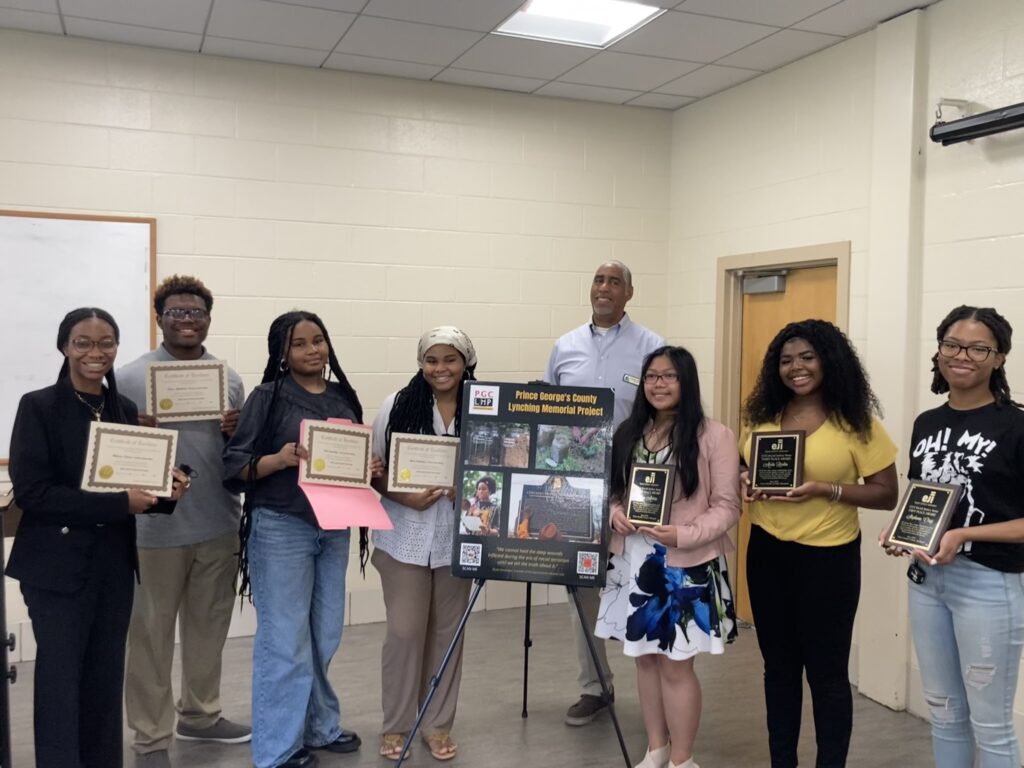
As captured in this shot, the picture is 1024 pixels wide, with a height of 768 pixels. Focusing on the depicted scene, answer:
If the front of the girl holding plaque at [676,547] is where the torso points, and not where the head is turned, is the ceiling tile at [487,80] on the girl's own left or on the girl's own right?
on the girl's own right

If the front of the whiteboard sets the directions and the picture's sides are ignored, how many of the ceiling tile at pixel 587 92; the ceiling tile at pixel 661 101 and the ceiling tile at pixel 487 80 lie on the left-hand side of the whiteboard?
3

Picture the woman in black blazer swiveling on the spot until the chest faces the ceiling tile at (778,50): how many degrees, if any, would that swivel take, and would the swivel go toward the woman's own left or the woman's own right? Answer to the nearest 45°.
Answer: approximately 45° to the woman's own left

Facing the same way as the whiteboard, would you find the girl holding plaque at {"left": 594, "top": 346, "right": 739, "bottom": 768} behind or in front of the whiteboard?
in front

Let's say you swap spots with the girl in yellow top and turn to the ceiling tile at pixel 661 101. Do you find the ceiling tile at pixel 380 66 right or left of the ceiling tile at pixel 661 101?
left

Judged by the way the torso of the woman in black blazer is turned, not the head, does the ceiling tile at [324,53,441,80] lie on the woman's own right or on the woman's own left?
on the woman's own left

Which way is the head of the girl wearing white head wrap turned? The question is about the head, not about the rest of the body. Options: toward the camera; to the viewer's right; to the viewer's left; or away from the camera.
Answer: toward the camera

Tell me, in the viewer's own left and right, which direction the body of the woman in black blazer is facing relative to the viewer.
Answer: facing the viewer and to the right of the viewer

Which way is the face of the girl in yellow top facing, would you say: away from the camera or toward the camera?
toward the camera

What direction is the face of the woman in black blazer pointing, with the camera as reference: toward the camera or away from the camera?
toward the camera

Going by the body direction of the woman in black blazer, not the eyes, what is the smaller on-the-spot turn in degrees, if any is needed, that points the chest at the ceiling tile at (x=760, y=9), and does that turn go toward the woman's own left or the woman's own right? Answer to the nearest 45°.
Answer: approximately 45° to the woman's own left

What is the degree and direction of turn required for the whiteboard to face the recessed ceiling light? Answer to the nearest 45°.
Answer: approximately 45° to its left

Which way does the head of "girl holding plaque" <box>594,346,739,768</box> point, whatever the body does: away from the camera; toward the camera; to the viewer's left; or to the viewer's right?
toward the camera

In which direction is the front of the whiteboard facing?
toward the camera

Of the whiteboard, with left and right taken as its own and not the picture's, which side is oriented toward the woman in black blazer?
front

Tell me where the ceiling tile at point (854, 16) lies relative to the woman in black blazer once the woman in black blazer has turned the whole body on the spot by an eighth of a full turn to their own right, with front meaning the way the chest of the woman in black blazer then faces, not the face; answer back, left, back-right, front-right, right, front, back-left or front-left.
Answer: left

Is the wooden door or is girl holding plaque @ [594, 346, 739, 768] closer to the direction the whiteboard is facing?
the girl holding plaque

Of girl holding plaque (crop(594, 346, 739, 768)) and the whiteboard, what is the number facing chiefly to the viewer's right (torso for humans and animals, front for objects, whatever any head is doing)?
0

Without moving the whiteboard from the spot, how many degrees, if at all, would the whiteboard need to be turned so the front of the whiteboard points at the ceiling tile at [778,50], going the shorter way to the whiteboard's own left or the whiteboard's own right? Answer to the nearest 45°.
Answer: approximately 45° to the whiteboard's own left

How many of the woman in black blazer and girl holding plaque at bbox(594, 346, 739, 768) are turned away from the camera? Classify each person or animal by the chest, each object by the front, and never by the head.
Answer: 0
